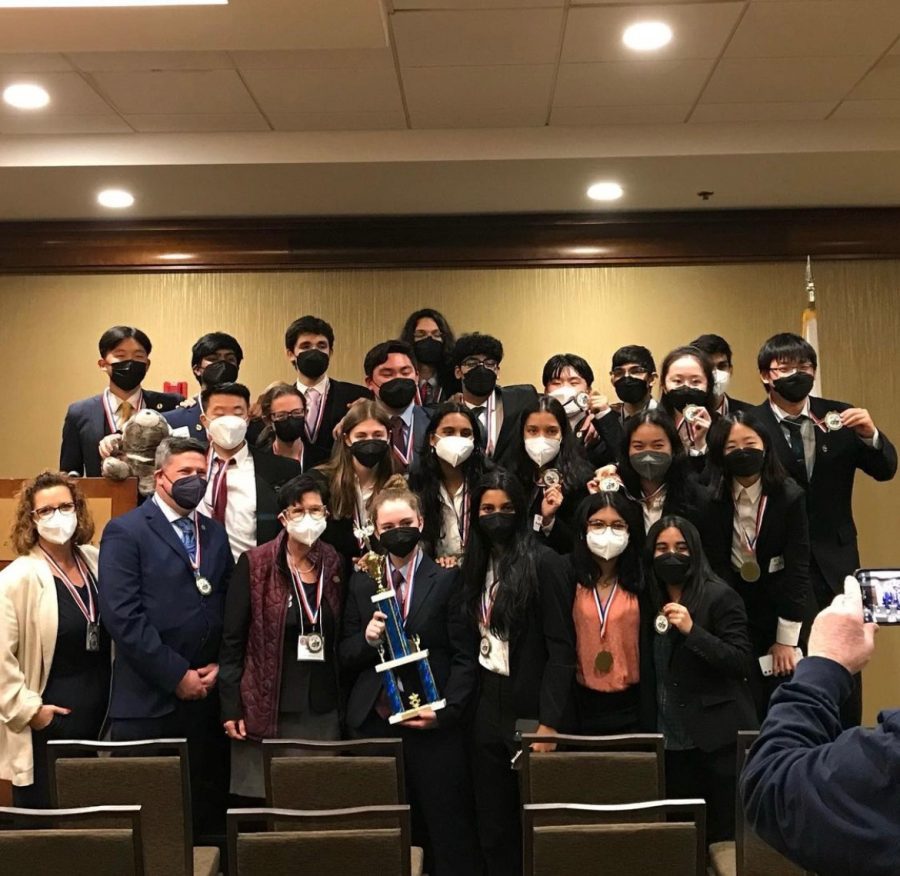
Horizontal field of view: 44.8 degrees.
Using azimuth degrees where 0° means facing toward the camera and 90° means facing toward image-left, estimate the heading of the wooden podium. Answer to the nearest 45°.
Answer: approximately 0°

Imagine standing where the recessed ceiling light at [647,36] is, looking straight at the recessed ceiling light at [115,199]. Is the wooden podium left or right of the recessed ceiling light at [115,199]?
left

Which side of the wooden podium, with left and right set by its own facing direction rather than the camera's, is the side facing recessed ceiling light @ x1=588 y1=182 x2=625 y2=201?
left
